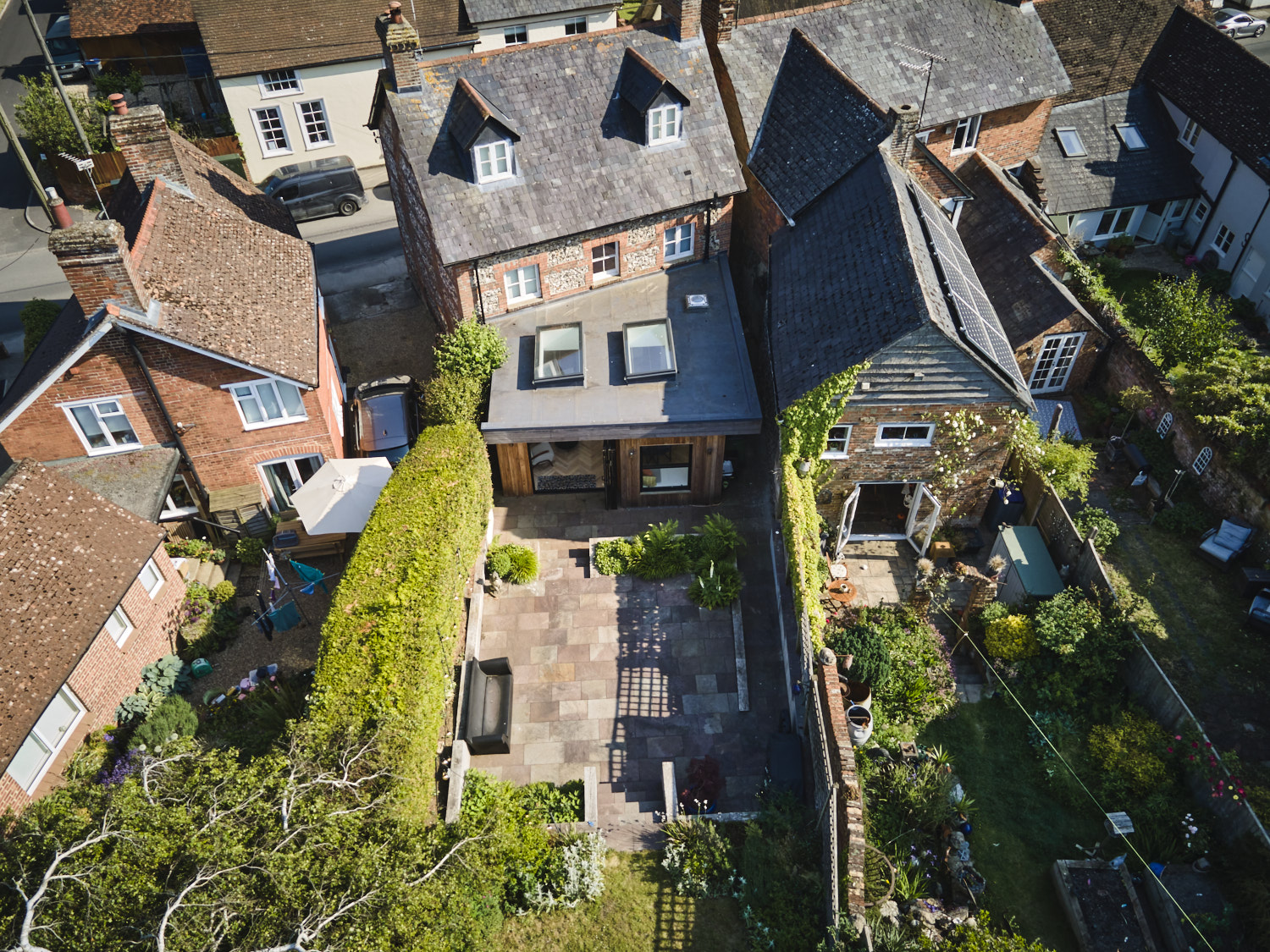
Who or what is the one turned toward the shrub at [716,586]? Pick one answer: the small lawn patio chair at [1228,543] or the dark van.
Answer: the small lawn patio chair

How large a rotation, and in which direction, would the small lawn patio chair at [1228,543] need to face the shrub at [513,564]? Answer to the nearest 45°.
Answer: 0° — it already faces it

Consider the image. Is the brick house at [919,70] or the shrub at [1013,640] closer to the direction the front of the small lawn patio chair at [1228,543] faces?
the shrub

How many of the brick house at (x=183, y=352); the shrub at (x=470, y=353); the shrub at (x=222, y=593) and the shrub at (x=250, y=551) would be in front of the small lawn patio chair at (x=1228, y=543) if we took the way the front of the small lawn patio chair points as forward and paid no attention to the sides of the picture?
4

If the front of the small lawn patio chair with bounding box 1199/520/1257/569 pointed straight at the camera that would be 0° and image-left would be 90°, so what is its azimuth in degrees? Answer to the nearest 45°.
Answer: approximately 45°

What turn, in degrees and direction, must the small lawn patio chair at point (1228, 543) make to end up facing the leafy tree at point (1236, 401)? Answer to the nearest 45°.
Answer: approximately 90° to its right

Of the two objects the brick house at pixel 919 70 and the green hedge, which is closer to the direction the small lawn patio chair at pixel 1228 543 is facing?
the green hedge

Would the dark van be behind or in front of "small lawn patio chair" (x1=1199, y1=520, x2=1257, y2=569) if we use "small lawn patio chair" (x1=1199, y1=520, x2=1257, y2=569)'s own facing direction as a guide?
in front

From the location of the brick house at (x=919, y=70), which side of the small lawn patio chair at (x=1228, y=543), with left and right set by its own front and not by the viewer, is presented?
right
